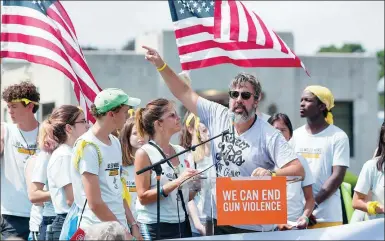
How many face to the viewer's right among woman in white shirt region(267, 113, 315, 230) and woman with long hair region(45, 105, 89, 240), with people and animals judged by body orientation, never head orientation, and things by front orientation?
1

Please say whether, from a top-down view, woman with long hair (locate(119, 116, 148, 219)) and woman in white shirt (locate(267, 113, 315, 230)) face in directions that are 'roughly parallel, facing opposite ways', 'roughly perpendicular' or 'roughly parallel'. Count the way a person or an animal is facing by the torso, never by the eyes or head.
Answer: roughly perpendicular

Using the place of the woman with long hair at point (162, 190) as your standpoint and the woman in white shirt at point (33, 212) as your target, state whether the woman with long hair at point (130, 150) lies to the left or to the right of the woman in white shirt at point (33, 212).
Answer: right

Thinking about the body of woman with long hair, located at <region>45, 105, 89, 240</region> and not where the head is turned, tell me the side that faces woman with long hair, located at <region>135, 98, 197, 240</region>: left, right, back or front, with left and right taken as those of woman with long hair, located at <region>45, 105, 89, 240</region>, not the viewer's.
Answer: front

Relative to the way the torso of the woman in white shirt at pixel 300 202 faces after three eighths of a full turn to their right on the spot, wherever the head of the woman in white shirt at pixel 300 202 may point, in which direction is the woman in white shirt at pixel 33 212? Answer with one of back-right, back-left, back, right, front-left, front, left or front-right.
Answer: left

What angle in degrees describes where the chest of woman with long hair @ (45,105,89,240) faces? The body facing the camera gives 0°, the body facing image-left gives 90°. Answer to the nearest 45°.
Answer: approximately 270°

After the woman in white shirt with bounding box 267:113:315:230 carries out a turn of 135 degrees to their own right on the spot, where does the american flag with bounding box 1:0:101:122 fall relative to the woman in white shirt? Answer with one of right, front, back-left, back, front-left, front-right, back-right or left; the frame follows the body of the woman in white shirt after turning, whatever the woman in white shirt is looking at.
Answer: left
